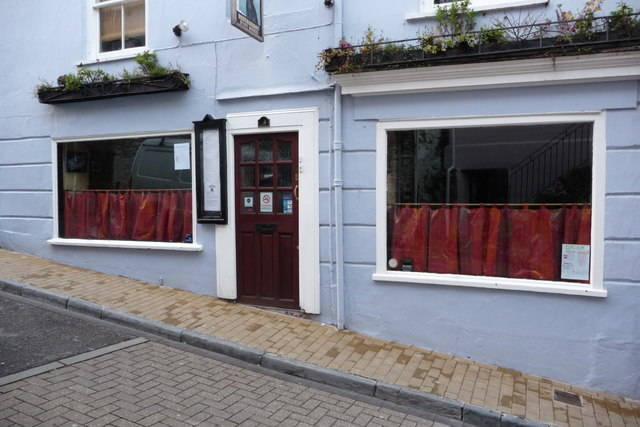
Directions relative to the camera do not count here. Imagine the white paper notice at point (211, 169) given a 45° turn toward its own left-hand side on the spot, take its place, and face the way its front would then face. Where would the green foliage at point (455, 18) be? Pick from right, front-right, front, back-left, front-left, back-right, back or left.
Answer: front

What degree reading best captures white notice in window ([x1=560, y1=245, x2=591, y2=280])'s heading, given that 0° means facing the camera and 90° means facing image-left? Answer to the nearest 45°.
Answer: approximately 0°

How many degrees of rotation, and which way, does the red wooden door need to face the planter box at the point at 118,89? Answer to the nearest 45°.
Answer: approximately 135° to its right

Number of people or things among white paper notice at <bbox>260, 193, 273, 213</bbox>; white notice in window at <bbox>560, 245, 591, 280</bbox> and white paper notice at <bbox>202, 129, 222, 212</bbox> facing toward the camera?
3

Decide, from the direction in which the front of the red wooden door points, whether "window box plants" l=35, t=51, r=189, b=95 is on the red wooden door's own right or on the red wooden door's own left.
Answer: on the red wooden door's own right

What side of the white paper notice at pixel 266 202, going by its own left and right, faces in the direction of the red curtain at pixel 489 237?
left

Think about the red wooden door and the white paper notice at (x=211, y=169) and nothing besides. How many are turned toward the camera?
2

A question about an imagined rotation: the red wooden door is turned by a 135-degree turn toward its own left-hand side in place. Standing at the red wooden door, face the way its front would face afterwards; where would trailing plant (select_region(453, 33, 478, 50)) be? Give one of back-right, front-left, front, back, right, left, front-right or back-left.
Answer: right

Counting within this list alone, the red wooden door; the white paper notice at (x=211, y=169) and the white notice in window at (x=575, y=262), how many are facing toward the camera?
3
